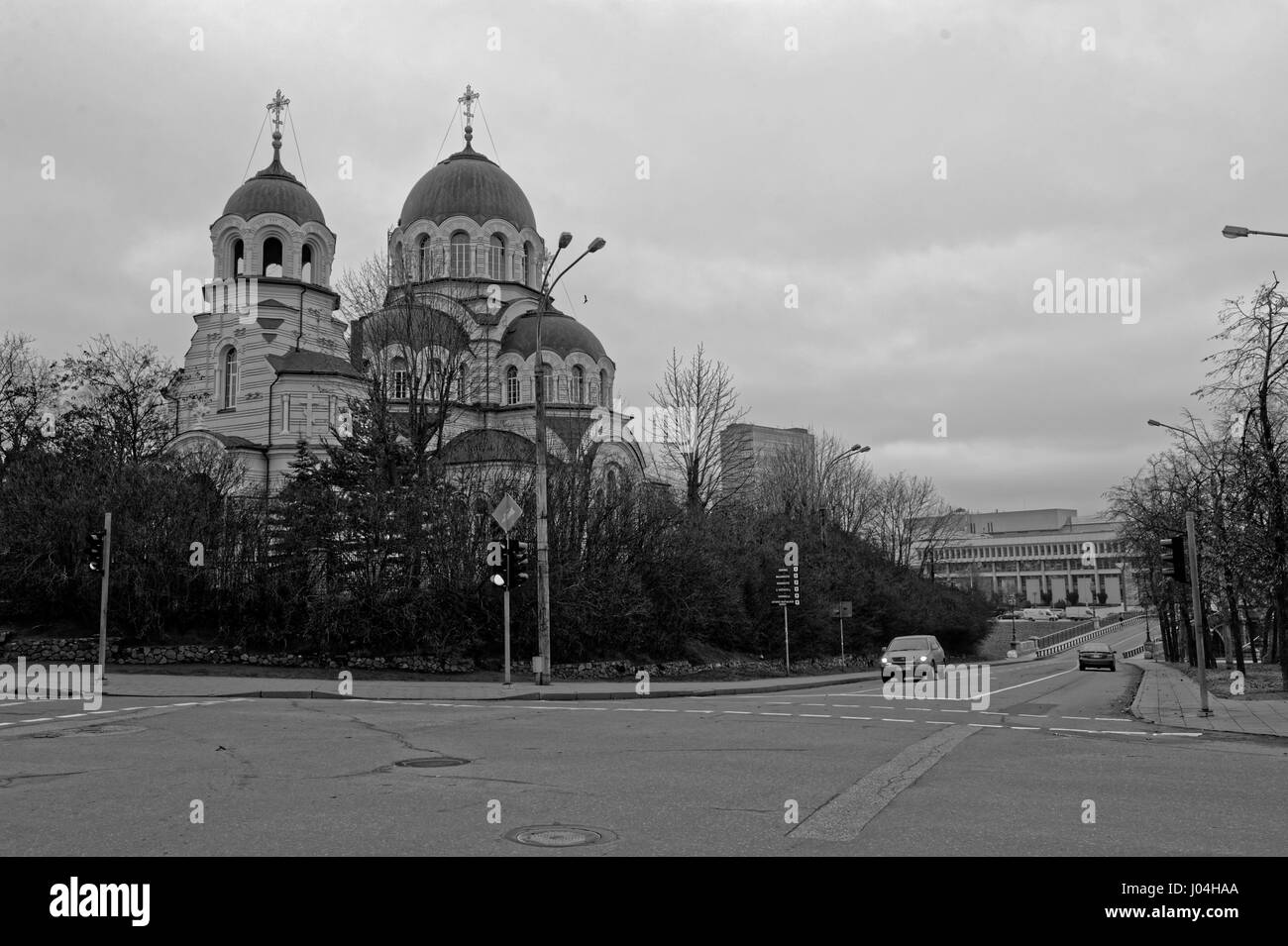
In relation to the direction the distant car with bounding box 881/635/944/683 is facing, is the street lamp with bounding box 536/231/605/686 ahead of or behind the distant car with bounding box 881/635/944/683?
ahead

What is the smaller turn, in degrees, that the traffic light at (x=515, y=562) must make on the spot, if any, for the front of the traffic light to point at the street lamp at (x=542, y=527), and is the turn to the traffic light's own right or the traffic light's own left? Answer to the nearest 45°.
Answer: approximately 45° to the traffic light's own left

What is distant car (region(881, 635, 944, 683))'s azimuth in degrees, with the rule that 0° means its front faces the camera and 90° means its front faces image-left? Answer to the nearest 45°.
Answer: approximately 45°
